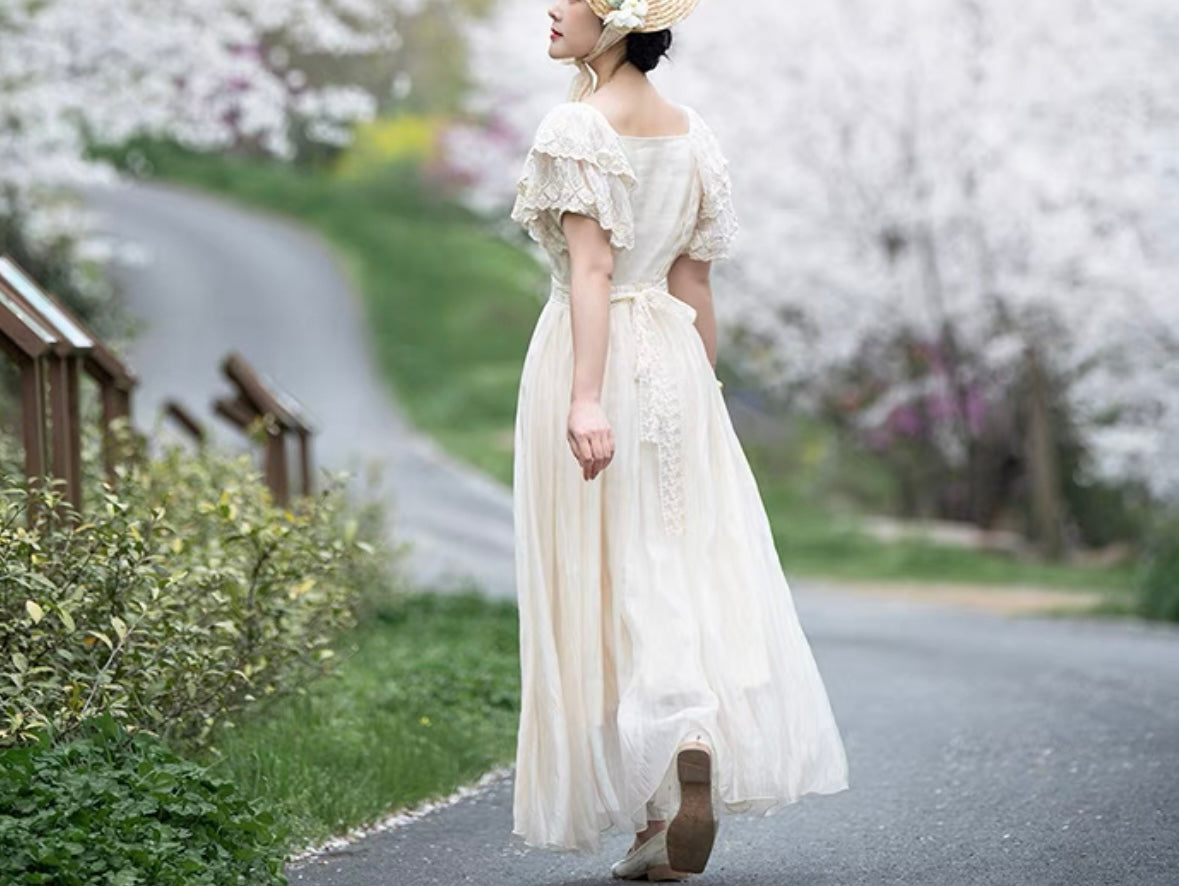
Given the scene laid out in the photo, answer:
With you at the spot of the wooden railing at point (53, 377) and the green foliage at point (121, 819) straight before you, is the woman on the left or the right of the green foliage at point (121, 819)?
left

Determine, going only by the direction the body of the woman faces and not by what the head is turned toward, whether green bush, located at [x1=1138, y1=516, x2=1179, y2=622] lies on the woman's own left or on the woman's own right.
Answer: on the woman's own right

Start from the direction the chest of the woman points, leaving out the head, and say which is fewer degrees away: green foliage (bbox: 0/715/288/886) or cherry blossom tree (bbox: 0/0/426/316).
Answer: the cherry blossom tree

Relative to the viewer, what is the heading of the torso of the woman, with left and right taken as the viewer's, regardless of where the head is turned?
facing away from the viewer and to the left of the viewer

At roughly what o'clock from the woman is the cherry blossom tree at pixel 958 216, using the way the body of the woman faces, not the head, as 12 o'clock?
The cherry blossom tree is roughly at 2 o'clock from the woman.

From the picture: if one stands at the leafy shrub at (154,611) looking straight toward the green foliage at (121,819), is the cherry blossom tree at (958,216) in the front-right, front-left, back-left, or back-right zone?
back-left

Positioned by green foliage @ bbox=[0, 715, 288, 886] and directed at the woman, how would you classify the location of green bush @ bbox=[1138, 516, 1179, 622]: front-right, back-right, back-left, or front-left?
front-left

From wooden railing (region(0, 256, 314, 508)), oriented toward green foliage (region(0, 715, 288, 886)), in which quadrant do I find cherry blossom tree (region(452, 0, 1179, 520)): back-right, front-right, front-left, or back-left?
back-left

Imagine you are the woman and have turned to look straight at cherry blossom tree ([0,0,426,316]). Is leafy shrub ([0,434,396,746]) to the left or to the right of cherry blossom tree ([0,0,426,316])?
left

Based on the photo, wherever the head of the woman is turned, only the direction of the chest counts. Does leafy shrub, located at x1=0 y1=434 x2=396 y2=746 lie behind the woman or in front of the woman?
in front

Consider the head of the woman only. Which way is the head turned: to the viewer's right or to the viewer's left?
to the viewer's left
